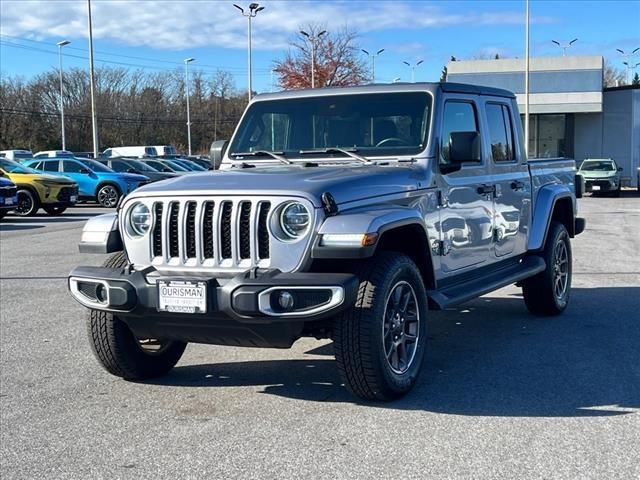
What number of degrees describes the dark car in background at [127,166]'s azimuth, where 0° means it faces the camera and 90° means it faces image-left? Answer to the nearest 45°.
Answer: approximately 315°

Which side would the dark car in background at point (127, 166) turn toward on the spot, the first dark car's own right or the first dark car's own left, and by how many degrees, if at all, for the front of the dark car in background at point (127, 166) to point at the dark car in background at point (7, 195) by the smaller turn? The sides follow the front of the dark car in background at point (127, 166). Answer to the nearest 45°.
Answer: approximately 45° to the first dark car's own right

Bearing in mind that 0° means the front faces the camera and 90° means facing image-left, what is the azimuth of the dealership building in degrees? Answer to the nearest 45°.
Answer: approximately 0°

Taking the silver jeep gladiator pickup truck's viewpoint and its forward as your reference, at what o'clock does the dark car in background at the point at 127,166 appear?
The dark car in background is roughly at 4 o'clock from the silver jeep gladiator pickup truck.

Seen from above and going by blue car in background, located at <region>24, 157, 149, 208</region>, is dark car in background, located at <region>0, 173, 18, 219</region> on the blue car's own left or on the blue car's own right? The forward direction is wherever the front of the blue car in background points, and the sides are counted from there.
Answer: on the blue car's own right

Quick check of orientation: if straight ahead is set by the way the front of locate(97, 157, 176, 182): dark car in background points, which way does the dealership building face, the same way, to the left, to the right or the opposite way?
to the right

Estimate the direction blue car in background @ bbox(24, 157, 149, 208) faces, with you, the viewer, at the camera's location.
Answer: facing the viewer and to the right of the viewer

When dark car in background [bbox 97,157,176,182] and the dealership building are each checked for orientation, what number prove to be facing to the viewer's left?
0

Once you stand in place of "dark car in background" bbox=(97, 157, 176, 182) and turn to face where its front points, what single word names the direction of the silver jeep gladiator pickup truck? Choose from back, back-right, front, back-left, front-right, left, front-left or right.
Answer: front-right

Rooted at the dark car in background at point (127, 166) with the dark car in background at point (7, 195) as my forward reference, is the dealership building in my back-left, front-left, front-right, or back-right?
back-left

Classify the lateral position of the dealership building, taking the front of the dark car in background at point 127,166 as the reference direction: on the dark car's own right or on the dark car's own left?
on the dark car's own left

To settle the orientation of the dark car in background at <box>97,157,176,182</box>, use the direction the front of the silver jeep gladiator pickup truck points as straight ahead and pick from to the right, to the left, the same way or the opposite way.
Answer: to the left

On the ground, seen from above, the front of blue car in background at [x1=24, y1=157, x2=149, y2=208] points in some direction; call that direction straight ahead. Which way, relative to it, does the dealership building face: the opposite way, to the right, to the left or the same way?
to the right

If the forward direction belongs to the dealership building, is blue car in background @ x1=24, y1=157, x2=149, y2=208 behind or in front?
in front

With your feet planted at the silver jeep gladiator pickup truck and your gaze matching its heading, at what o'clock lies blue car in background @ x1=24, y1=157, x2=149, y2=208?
The blue car in background is roughly at 4 o'clock from the silver jeep gladiator pickup truck.
